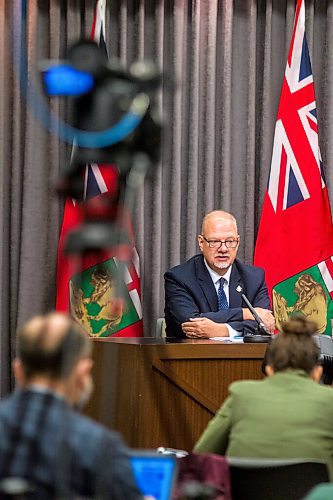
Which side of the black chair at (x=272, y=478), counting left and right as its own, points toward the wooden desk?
front

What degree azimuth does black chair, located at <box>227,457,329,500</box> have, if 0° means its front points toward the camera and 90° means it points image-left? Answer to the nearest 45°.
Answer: approximately 180°

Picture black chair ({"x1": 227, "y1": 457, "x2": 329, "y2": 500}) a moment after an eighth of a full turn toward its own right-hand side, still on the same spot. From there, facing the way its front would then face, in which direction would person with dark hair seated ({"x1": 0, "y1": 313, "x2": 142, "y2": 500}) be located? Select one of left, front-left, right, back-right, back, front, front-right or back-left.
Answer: back

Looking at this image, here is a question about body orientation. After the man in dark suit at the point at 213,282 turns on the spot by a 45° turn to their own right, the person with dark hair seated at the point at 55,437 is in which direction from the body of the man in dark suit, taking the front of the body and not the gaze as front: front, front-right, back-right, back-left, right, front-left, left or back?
front-left

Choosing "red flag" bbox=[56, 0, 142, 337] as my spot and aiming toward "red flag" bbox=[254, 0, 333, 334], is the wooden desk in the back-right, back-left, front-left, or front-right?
front-right

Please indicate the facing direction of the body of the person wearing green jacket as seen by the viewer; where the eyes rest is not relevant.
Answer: away from the camera

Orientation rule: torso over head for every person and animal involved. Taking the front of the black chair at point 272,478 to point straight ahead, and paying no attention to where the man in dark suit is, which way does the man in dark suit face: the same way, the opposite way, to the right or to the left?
the opposite way

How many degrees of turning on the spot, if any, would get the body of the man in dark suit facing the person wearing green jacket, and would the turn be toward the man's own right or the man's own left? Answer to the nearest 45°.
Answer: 0° — they already face them

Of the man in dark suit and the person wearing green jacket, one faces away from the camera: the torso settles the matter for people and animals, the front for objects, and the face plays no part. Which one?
the person wearing green jacket

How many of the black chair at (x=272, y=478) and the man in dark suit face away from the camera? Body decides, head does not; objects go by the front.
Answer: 1

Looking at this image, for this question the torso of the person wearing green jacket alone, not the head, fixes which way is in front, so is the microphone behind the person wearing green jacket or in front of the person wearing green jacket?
in front

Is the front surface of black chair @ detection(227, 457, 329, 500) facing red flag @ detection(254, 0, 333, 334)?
yes

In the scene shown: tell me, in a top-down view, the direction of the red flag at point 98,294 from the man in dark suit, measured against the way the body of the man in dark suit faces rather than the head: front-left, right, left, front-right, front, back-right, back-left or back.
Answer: back-right

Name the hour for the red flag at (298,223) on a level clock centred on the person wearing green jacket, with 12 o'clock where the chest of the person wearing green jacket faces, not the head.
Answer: The red flag is roughly at 12 o'clock from the person wearing green jacket.

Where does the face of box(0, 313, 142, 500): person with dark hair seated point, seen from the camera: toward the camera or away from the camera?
away from the camera

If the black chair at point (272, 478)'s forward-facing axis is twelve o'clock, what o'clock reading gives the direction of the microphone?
The microphone is roughly at 12 o'clock from the black chair.

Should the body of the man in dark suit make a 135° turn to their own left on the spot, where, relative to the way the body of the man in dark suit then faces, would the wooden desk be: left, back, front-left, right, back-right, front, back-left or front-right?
back-right

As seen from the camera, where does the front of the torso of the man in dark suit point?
toward the camera

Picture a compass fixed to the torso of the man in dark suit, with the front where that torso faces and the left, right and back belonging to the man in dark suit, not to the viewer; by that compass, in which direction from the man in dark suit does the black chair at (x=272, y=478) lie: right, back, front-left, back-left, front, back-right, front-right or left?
front
